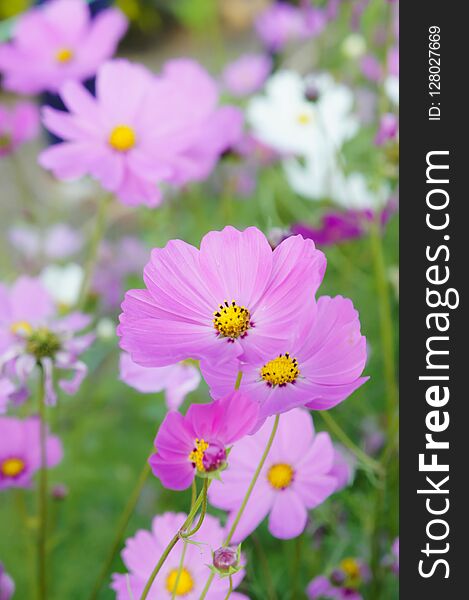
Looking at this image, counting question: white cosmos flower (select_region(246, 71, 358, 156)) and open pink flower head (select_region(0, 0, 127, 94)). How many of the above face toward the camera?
2

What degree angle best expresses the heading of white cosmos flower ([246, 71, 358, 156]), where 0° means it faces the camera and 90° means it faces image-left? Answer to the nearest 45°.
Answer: approximately 0°
